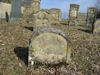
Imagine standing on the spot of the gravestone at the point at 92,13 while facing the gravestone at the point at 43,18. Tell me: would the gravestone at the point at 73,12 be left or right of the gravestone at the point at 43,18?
right

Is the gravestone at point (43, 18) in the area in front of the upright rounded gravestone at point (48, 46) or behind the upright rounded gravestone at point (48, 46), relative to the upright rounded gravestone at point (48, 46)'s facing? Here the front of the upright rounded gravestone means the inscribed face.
behind

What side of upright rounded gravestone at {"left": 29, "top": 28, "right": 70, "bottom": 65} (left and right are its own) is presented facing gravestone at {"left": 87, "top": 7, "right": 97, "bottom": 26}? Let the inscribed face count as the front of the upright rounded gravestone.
back

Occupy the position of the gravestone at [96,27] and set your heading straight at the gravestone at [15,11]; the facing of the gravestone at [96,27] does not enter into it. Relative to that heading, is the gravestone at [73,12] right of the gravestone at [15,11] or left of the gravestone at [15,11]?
right

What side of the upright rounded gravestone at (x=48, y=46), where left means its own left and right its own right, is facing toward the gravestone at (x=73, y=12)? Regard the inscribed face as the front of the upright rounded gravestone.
back

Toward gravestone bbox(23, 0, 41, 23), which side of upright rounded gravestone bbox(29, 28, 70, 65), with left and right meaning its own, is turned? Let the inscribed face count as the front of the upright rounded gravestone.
back

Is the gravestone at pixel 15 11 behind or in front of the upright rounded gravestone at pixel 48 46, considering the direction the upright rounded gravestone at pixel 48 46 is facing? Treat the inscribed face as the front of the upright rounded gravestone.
behind

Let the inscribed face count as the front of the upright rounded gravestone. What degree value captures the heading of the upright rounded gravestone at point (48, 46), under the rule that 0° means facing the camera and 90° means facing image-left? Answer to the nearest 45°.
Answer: approximately 0°
